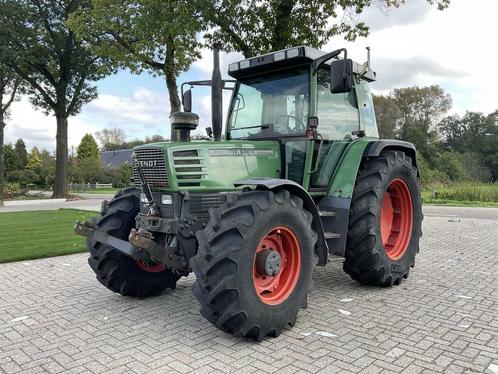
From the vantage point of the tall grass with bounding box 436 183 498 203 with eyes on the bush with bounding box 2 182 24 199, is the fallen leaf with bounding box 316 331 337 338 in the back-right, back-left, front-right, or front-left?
front-left

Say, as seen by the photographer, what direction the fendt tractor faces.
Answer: facing the viewer and to the left of the viewer

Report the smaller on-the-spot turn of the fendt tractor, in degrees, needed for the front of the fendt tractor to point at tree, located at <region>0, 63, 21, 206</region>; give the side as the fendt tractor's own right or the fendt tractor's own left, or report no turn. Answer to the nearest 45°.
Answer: approximately 90° to the fendt tractor's own right

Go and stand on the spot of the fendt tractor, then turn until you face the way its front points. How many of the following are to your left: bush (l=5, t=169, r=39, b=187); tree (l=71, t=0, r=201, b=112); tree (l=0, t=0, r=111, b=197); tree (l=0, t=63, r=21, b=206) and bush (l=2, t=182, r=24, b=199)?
0

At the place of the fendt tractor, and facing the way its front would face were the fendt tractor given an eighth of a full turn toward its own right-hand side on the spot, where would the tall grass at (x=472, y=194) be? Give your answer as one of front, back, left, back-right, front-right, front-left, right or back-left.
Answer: back-right

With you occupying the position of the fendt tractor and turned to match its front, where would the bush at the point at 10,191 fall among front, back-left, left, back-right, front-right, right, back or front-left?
right

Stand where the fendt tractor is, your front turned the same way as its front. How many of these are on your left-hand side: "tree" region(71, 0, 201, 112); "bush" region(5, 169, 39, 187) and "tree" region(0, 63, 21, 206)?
0

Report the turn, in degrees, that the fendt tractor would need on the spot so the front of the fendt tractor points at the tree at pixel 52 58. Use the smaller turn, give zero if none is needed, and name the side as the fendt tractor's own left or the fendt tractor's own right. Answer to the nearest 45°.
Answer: approximately 90° to the fendt tractor's own right

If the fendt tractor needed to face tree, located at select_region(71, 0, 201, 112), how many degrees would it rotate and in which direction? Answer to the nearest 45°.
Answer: approximately 135° to its right

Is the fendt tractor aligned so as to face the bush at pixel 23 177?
no
